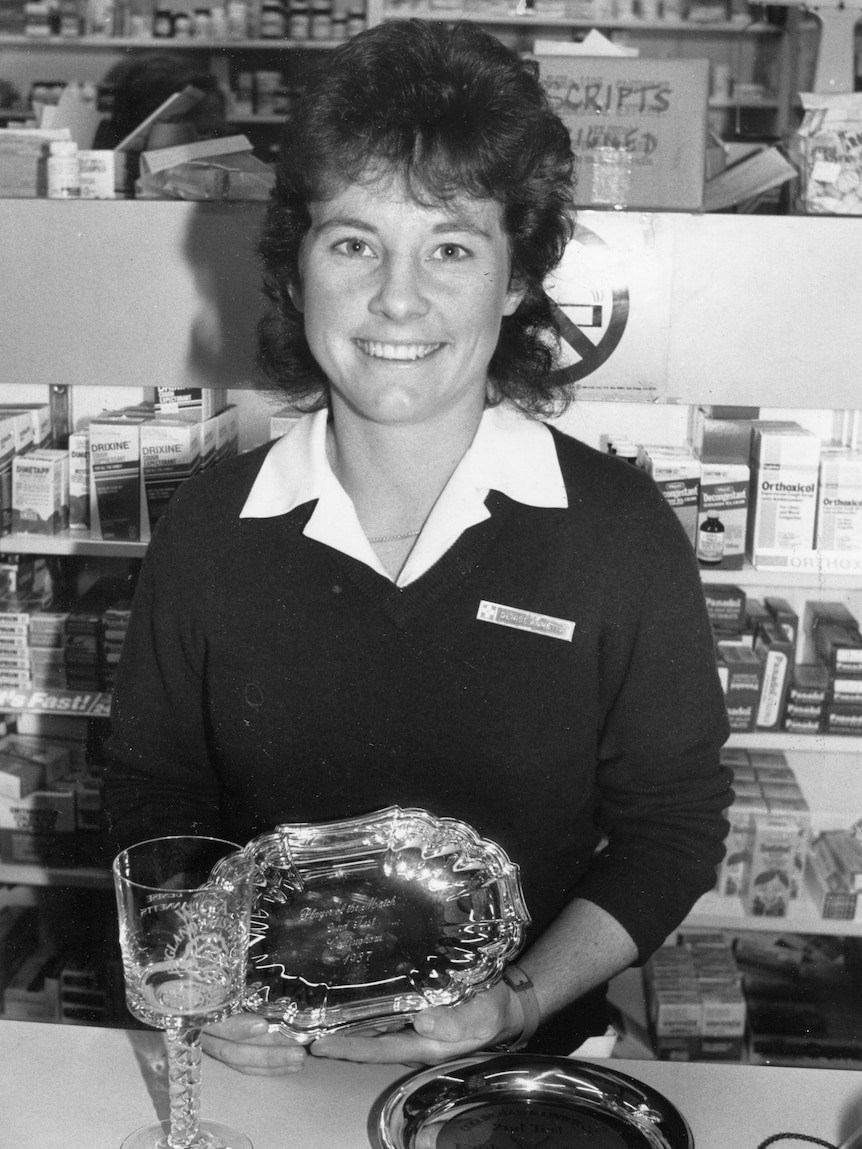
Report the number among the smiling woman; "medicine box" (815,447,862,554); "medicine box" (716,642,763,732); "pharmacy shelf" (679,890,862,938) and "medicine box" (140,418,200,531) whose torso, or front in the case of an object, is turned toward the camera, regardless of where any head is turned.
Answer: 5

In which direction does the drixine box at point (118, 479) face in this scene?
toward the camera

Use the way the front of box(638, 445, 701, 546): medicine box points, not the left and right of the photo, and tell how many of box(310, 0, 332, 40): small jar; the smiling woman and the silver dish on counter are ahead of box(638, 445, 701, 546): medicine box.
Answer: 2

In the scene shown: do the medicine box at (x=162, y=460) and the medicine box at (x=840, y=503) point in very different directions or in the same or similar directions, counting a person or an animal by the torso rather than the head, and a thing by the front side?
same or similar directions

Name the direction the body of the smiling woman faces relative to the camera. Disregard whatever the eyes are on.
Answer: toward the camera

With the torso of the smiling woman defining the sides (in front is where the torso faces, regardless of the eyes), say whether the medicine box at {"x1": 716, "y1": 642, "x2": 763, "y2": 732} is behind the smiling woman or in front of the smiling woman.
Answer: behind

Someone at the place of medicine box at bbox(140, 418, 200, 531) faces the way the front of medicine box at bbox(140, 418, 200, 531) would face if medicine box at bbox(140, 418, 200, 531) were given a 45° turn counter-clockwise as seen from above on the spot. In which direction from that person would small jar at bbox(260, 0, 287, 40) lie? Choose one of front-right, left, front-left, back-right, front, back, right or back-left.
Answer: back-left

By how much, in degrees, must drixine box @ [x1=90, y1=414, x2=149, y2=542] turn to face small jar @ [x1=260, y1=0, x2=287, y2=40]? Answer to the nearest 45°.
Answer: approximately 180°

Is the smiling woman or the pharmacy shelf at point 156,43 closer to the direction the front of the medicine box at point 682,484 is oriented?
the smiling woman

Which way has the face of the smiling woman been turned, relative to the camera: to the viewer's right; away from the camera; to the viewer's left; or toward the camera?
toward the camera

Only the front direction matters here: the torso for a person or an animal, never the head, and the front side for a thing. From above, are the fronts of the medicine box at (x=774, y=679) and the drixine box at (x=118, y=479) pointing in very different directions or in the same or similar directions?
same or similar directions

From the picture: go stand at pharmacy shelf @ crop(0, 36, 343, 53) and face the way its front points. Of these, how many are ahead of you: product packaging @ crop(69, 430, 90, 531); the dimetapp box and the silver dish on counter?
3
